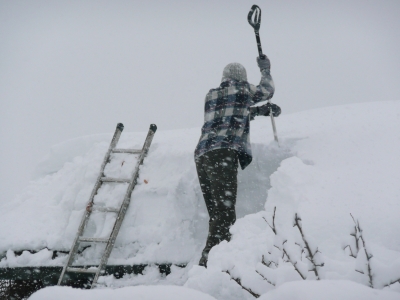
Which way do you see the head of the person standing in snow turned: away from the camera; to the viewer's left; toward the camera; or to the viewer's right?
away from the camera

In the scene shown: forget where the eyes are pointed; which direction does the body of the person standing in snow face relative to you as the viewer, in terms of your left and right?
facing away from the viewer and to the right of the viewer

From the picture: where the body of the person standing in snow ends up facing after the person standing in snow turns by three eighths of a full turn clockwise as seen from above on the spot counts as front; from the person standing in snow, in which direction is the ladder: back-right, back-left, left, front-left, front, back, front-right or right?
right
